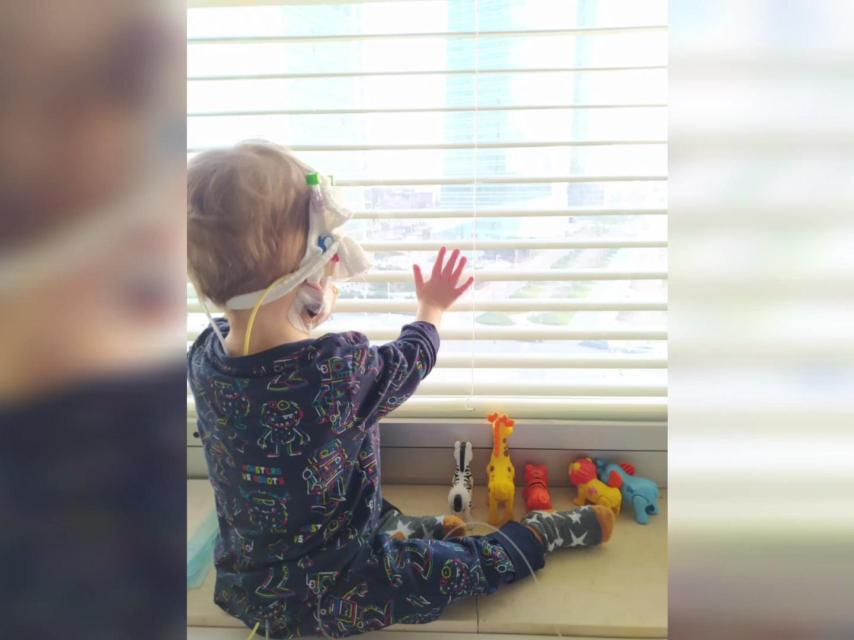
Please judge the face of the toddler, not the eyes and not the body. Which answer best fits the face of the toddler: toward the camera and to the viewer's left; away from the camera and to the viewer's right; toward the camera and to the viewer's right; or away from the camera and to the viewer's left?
away from the camera and to the viewer's right

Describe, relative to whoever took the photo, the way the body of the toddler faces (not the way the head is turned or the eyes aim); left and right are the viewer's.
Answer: facing away from the viewer and to the right of the viewer

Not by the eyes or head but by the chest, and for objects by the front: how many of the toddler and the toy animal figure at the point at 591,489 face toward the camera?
0
